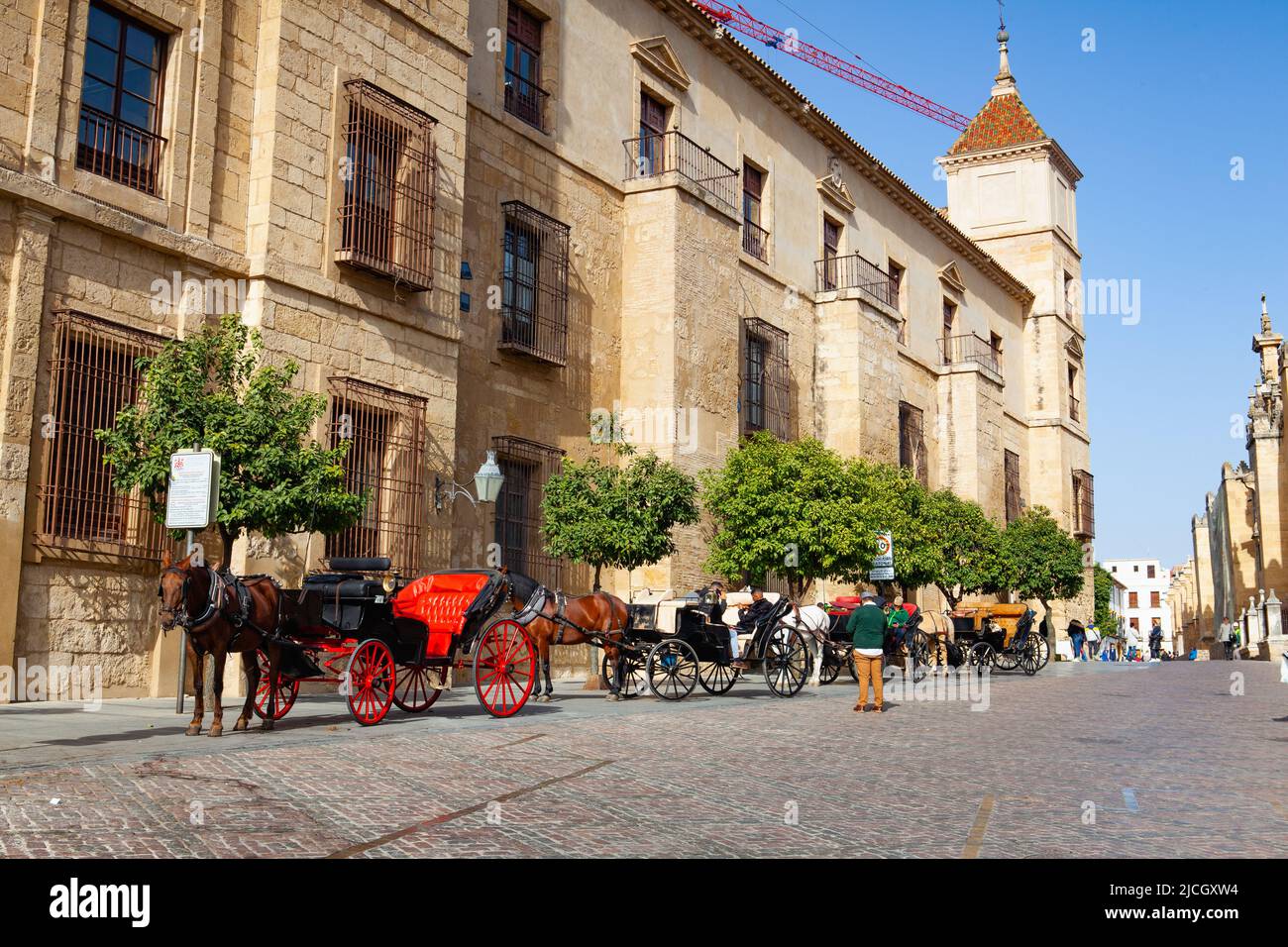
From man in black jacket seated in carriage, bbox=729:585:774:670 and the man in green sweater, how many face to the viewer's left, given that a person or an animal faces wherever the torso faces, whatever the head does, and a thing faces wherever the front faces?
1

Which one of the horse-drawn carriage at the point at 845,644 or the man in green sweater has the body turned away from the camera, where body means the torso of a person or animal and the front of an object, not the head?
the man in green sweater

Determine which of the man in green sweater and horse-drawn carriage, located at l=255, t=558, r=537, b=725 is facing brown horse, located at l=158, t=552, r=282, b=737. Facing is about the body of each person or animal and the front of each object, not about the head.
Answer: the horse-drawn carriage

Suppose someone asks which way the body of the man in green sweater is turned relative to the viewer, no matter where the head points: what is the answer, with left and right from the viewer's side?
facing away from the viewer

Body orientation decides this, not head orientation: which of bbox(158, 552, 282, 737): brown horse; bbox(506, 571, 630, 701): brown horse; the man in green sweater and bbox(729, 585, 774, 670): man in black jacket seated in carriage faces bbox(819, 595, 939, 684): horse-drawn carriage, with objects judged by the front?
the man in green sweater

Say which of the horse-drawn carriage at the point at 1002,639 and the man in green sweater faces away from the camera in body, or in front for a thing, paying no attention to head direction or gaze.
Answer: the man in green sweater

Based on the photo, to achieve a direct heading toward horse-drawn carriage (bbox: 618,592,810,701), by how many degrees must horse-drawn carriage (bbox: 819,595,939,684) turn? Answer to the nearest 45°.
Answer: approximately 45° to its left

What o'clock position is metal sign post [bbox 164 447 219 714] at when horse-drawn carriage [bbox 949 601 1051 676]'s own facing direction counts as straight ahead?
The metal sign post is roughly at 11 o'clock from the horse-drawn carriage.

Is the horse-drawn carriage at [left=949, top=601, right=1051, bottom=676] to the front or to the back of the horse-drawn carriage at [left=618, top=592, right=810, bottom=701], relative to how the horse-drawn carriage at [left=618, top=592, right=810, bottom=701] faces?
to the back

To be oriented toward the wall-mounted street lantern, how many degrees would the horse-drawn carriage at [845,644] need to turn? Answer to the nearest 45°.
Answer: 0° — it already faces it

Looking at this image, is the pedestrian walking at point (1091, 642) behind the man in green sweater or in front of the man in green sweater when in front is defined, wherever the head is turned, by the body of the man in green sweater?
in front

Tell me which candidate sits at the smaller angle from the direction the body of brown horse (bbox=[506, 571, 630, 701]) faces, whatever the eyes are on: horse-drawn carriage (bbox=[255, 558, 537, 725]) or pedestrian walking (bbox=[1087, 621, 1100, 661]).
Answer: the horse-drawn carriage

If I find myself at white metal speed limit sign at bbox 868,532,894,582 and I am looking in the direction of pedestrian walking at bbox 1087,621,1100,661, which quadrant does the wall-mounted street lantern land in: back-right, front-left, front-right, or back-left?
back-left

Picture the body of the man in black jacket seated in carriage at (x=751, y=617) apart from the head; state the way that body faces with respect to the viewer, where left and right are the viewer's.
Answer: facing to the left of the viewer

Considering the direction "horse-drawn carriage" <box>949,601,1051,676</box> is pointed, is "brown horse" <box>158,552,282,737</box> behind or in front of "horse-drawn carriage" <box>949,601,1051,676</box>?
in front

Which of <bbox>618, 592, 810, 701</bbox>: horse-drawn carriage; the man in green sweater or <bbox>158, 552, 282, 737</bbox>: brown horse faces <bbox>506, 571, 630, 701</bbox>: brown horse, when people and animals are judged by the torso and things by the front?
the horse-drawn carriage

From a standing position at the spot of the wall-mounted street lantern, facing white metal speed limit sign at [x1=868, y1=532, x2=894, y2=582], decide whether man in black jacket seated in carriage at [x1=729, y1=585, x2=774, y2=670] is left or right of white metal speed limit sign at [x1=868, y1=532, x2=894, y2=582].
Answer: right

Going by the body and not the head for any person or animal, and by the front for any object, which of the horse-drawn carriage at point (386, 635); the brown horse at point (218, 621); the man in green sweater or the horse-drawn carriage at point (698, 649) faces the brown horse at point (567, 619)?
the horse-drawn carriage at point (698, 649)

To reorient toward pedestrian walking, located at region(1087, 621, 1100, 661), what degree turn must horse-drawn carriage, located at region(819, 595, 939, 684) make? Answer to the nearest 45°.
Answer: approximately 135° to its right

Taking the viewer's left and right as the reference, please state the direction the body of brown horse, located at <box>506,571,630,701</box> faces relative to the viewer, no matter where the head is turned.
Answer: facing to the left of the viewer
